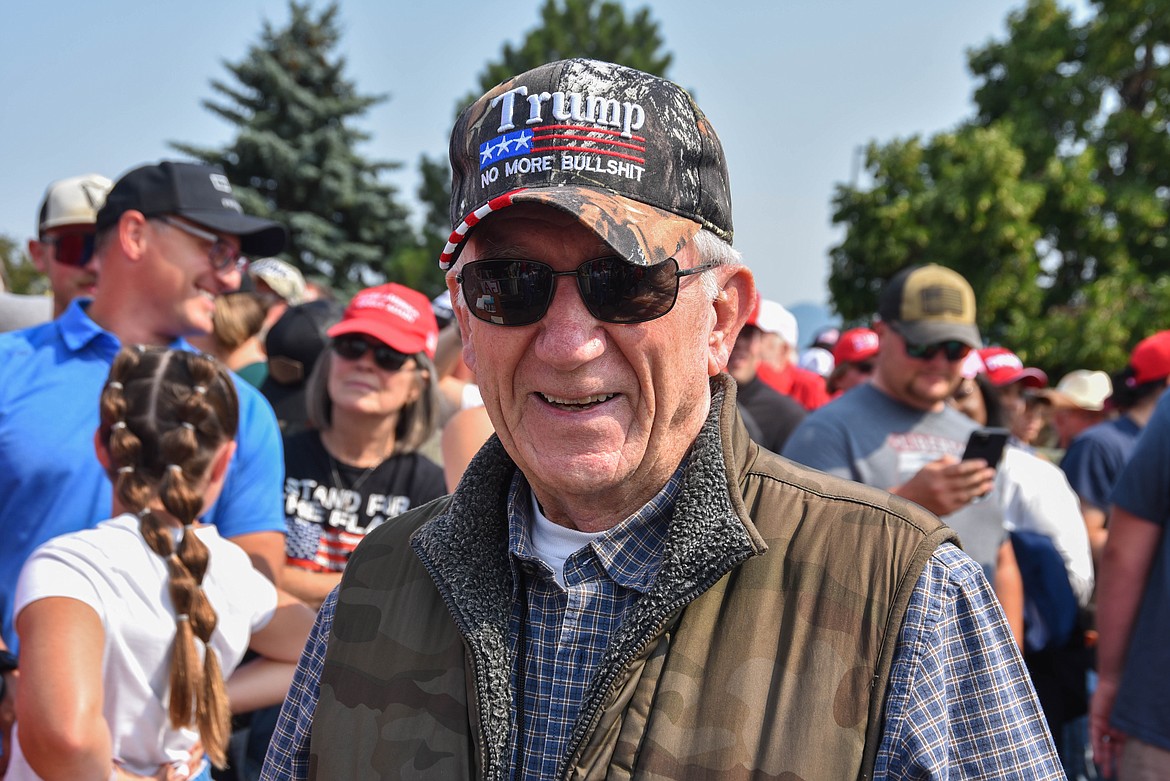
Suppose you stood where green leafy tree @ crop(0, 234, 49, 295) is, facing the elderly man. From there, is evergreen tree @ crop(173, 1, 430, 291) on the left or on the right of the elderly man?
left

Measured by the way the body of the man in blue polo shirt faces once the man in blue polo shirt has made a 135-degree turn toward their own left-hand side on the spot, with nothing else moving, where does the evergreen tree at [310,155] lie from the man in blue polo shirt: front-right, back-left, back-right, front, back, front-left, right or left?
front

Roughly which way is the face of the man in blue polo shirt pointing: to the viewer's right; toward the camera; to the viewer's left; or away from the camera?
to the viewer's right

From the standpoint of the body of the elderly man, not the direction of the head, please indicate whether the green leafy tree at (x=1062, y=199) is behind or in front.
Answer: behind

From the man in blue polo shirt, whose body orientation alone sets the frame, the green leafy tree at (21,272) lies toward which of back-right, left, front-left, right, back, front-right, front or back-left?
back-left

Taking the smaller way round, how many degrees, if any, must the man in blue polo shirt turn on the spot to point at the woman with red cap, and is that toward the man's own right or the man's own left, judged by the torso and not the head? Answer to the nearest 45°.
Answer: approximately 90° to the man's own left

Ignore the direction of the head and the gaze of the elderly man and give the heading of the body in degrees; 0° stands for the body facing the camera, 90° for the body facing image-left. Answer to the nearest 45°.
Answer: approximately 45°

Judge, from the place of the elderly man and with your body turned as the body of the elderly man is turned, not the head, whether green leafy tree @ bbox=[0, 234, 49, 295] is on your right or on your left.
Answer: on your right

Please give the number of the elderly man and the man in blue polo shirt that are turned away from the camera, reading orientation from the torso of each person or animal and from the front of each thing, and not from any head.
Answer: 0

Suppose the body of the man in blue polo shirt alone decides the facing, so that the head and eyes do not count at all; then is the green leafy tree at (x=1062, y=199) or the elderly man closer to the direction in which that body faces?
the elderly man

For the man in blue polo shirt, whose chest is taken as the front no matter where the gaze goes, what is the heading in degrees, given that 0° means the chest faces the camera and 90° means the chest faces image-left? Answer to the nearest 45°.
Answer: approximately 315°

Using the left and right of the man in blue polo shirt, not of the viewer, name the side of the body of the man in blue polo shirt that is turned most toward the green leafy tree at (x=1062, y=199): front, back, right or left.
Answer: left
